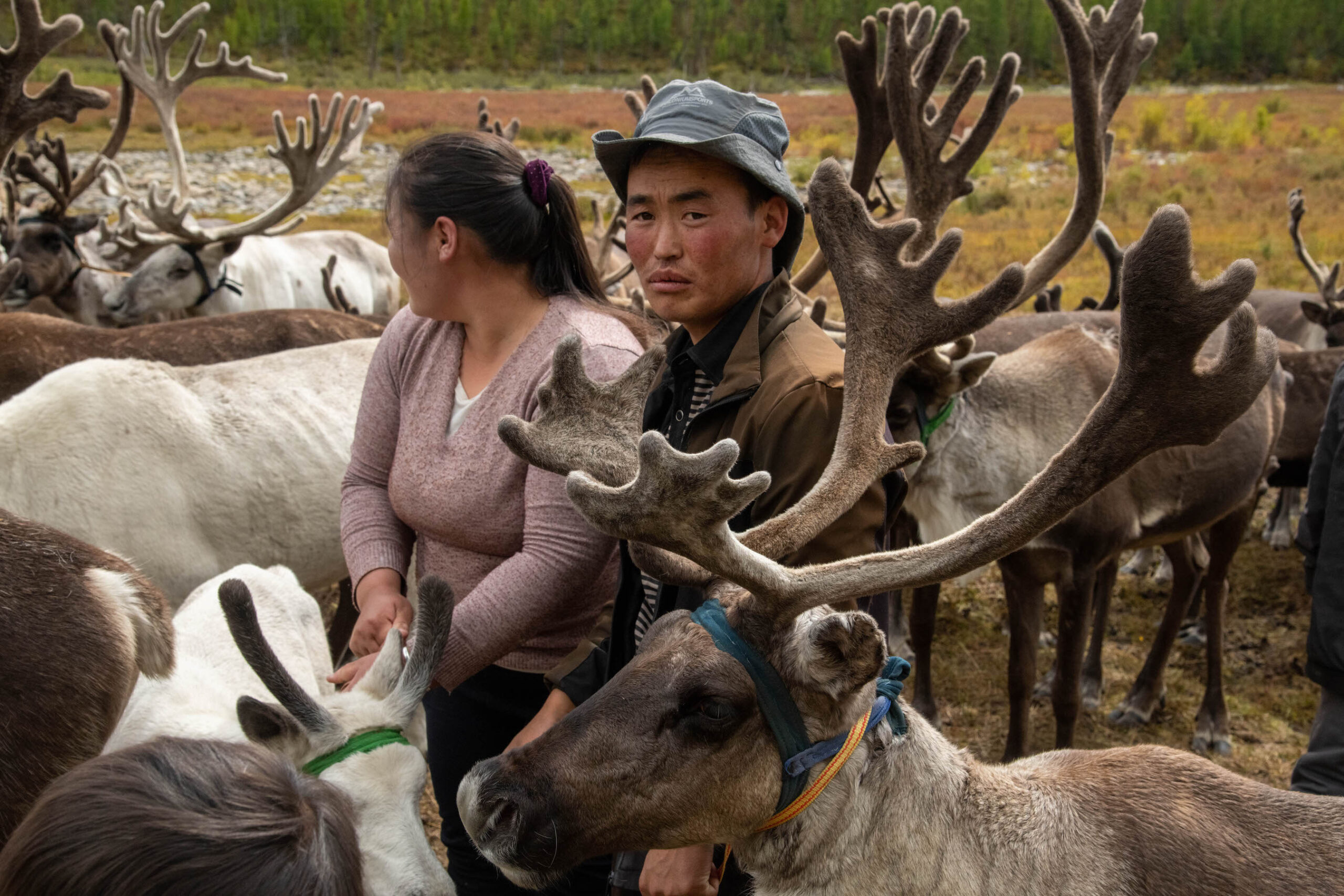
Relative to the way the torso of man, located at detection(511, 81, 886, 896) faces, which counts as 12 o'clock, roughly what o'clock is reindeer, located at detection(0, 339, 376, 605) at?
The reindeer is roughly at 3 o'clock from the man.

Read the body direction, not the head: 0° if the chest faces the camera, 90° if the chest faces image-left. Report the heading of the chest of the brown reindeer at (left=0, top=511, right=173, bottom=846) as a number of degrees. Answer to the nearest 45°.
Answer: approximately 90°

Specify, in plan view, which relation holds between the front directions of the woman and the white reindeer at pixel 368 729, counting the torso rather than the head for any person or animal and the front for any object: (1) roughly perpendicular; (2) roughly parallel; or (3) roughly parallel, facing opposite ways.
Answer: roughly perpendicular

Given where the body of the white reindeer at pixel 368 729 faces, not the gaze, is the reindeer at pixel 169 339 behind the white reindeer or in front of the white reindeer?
behind

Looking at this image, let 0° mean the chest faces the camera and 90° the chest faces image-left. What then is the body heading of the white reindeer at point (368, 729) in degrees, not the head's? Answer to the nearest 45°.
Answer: approximately 315°

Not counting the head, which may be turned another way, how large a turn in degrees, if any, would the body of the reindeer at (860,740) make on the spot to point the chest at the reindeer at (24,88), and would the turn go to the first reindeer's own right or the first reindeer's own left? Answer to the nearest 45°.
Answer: approximately 45° to the first reindeer's own right

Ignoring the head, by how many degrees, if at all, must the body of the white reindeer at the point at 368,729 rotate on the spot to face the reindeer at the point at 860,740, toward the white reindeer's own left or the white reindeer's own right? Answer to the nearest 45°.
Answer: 0° — it already faces it

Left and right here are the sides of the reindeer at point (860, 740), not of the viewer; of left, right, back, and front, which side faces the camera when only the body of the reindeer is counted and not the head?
left

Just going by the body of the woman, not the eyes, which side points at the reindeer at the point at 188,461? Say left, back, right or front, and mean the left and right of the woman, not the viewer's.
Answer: right

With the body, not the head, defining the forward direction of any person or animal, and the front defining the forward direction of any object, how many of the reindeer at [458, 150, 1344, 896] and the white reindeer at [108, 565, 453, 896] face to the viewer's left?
1
